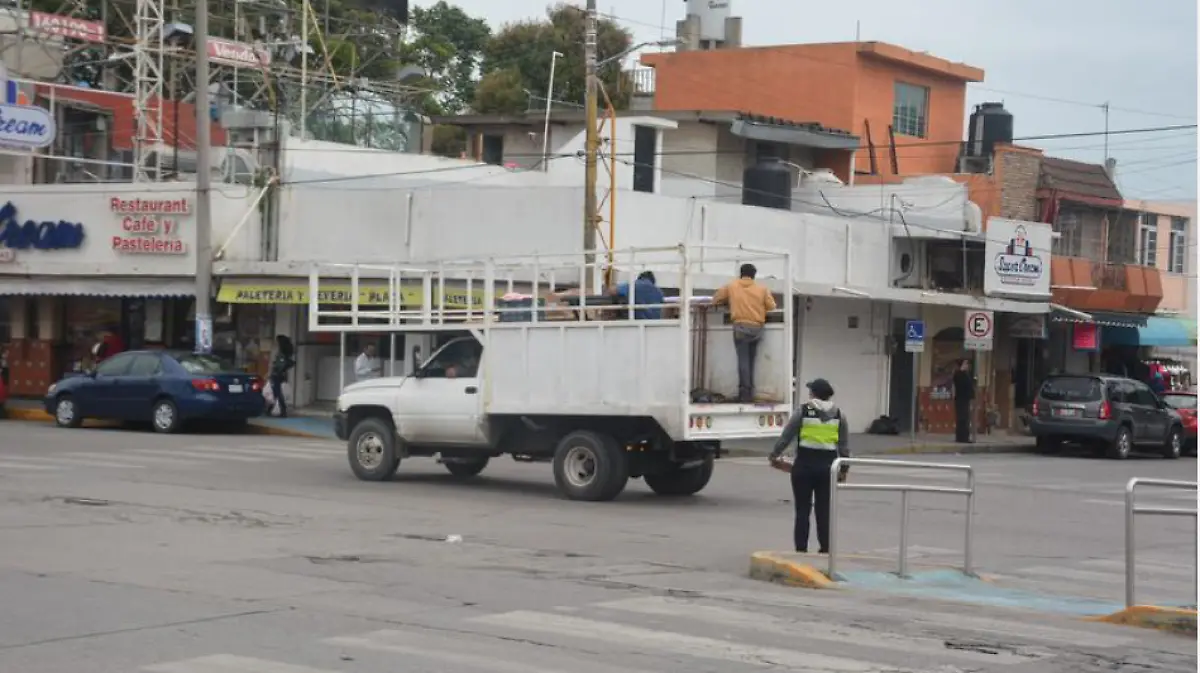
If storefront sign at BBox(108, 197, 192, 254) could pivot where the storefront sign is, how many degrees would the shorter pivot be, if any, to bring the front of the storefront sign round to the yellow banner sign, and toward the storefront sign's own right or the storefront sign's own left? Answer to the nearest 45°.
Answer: approximately 45° to the storefront sign's own left

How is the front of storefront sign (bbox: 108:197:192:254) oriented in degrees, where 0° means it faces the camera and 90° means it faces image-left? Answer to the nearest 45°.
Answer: approximately 0°

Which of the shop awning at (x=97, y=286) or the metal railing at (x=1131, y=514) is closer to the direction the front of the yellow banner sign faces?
the metal railing

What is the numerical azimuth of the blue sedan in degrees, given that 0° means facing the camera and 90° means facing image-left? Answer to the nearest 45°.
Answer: approximately 135°

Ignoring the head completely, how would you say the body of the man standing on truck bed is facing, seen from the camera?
away from the camera

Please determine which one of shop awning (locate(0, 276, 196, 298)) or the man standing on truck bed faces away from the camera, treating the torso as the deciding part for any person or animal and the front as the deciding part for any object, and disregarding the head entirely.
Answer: the man standing on truck bed

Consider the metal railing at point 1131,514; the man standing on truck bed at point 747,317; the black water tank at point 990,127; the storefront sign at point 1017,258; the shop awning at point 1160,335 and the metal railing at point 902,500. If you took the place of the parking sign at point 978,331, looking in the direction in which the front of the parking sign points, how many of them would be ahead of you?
3

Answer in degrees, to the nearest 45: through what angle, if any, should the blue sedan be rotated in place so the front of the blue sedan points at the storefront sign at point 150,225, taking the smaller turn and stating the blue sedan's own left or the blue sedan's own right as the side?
approximately 45° to the blue sedan's own right

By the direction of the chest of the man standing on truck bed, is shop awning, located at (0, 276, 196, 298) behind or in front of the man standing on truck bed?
in front

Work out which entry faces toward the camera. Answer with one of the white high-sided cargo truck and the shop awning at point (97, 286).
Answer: the shop awning

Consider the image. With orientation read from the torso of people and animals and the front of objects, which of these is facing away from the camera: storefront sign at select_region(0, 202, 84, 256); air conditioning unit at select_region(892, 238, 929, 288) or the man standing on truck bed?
the man standing on truck bed

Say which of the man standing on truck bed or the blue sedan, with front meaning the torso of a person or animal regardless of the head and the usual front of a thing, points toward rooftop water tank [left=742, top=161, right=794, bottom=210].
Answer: the man standing on truck bed

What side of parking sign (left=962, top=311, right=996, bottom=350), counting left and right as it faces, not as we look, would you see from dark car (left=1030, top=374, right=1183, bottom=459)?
left

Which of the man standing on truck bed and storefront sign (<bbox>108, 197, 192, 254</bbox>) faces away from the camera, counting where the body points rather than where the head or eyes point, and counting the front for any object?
the man standing on truck bed

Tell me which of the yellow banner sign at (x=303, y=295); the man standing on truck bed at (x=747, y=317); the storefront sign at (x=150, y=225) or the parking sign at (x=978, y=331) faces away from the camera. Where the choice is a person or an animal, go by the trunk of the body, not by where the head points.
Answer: the man standing on truck bed

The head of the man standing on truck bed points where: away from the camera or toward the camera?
away from the camera

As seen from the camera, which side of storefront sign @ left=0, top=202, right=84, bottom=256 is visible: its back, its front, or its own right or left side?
front

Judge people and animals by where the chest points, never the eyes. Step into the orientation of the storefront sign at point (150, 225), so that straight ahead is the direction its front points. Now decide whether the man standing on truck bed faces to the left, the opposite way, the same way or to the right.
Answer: the opposite way

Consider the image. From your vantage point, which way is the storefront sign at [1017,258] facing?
toward the camera

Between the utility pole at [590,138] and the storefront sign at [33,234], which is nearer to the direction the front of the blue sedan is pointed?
the storefront sign

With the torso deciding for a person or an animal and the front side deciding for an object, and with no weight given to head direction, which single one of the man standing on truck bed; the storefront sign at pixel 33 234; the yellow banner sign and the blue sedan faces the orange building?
the man standing on truck bed

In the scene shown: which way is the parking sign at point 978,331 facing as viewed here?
toward the camera
